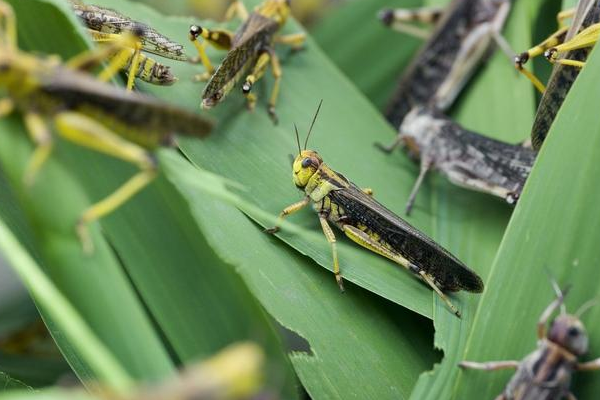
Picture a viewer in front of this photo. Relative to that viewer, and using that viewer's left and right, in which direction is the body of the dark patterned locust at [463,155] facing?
facing to the left of the viewer

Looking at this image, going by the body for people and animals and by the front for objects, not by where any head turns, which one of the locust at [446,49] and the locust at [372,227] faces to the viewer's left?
the locust at [372,227]

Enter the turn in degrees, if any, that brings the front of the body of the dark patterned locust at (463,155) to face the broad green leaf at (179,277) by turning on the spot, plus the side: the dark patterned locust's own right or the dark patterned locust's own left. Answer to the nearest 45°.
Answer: approximately 90° to the dark patterned locust's own left

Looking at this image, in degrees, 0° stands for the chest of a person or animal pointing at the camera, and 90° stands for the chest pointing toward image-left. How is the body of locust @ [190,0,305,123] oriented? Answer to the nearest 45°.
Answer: approximately 225°

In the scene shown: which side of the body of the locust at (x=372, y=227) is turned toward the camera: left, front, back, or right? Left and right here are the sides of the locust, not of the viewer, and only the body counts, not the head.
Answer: left

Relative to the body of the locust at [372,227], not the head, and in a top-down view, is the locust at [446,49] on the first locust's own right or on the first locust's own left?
on the first locust's own right

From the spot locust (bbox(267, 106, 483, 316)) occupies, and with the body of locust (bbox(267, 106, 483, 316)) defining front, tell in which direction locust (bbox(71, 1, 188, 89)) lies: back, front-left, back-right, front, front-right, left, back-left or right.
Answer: front

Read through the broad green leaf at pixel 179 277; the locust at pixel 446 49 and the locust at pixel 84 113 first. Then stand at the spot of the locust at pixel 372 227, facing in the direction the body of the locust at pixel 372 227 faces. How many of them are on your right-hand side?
1

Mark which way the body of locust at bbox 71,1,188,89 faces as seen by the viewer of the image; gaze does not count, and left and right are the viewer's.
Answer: facing to the left of the viewer

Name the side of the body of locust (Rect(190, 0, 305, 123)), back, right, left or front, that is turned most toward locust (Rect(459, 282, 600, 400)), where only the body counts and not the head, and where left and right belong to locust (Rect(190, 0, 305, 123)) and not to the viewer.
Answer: right
